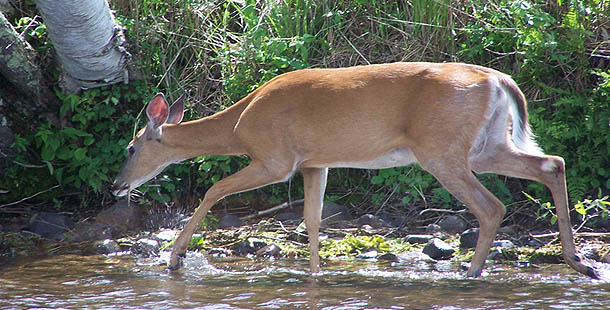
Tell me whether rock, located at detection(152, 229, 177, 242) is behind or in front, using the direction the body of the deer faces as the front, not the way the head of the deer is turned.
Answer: in front

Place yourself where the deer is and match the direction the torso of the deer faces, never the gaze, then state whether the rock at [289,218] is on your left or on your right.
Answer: on your right

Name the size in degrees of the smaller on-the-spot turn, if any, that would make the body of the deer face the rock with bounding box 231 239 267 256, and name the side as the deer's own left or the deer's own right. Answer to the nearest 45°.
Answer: approximately 45° to the deer's own right

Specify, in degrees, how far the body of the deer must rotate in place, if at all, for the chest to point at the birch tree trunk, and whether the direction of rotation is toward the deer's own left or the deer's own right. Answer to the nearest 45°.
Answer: approximately 45° to the deer's own right

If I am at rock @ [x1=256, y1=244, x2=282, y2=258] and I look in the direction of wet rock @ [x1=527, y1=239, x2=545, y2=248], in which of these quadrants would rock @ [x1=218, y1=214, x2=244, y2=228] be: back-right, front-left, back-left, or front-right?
back-left

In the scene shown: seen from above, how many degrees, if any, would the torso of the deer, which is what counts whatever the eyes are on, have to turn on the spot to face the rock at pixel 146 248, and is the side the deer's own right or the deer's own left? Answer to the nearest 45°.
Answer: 0° — it already faces it

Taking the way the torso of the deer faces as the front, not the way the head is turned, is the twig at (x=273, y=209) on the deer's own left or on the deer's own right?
on the deer's own right

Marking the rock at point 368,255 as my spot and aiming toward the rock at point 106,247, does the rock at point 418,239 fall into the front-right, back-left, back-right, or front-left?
back-right

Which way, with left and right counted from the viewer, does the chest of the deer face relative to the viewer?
facing to the left of the viewer

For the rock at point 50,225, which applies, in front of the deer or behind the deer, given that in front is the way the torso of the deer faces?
in front

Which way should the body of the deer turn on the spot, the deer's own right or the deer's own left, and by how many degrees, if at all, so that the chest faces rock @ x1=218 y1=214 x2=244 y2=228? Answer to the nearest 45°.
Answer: approximately 45° to the deer's own right

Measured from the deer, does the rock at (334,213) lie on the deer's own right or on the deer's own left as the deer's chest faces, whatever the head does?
on the deer's own right
